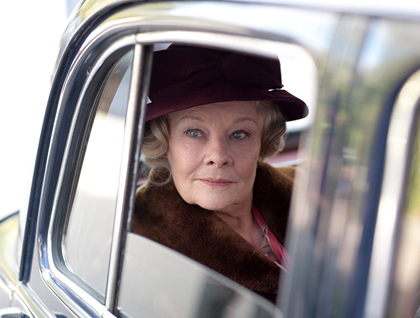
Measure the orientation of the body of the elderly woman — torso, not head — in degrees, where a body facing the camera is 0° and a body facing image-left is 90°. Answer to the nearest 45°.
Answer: approximately 315°
